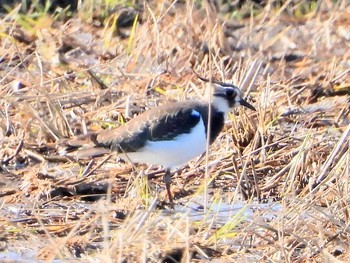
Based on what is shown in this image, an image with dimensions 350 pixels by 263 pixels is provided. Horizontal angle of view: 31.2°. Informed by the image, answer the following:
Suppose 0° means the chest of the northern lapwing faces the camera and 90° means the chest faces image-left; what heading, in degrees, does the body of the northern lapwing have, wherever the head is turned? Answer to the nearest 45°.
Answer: approximately 270°
